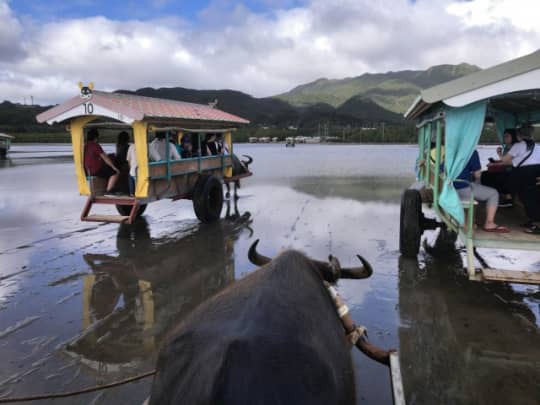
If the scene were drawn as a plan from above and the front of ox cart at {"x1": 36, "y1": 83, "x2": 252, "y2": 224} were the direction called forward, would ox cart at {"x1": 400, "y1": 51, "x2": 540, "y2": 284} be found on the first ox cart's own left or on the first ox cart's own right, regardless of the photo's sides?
on the first ox cart's own right

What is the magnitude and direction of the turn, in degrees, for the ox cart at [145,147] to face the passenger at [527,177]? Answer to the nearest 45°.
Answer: approximately 90° to its right

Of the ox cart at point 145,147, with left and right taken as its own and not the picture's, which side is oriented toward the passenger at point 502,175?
right

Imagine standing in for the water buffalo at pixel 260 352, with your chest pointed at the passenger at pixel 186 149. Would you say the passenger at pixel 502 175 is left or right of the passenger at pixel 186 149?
right

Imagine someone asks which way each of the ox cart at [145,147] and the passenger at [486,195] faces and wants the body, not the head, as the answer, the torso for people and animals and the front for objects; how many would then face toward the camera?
0

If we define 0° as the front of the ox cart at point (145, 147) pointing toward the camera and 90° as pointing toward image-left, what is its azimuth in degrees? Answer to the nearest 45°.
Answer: approximately 225°
